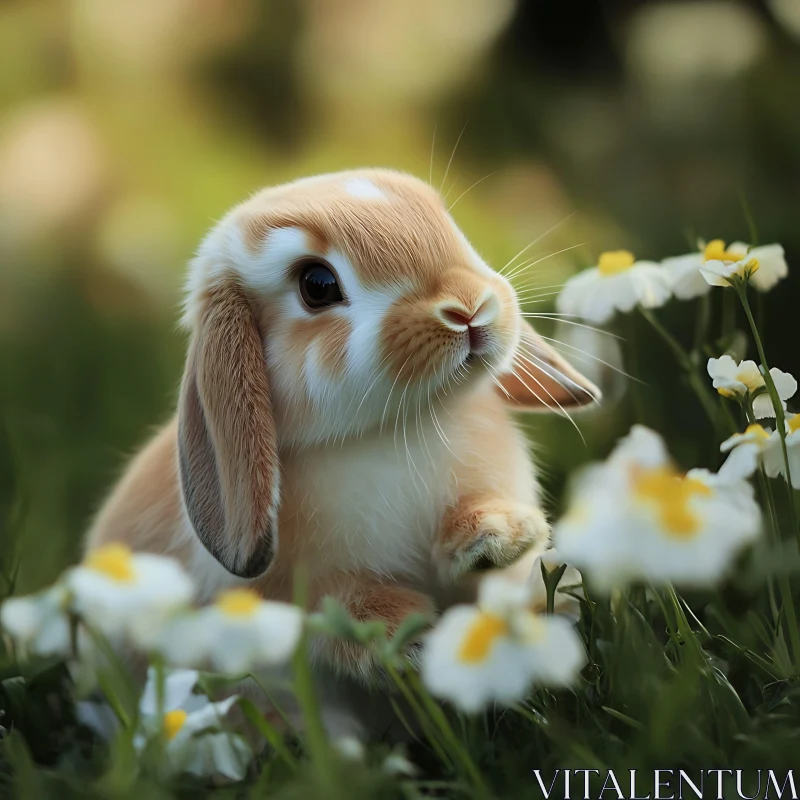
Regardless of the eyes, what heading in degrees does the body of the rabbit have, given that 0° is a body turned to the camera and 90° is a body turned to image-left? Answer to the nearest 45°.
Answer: approximately 315°
